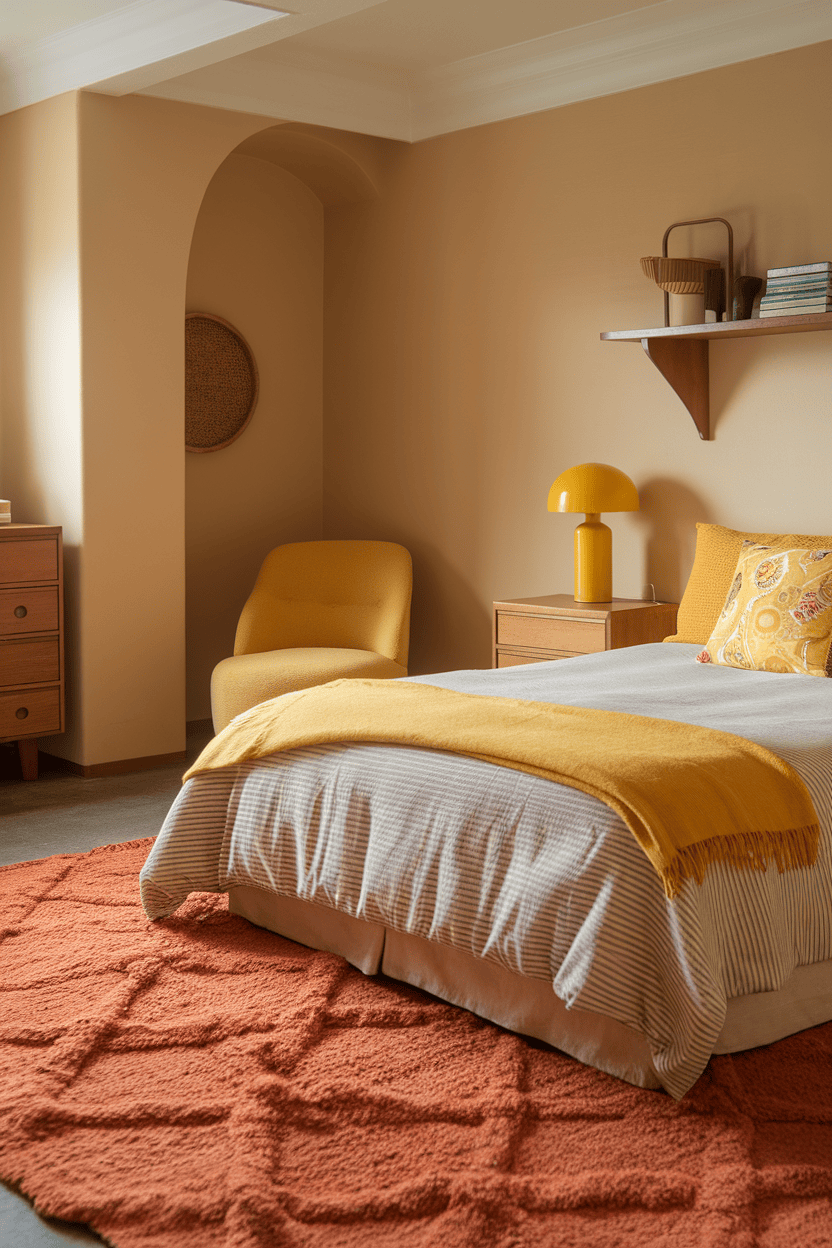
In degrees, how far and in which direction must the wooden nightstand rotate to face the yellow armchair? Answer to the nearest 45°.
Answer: approximately 90° to its right

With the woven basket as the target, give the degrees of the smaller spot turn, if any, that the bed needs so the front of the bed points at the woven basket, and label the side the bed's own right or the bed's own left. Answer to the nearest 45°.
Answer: approximately 135° to the bed's own right

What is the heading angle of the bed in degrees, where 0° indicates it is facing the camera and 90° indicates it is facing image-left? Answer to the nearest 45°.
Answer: approximately 45°

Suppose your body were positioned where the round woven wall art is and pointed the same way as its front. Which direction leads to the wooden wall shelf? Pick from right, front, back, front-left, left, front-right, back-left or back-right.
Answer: front-left

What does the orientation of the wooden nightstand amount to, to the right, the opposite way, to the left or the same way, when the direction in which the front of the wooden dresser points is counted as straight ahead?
to the right

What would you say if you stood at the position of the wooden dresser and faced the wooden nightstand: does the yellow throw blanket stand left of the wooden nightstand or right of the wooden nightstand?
right

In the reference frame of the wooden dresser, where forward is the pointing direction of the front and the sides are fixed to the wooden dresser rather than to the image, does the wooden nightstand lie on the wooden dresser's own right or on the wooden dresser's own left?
on the wooden dresser's own left

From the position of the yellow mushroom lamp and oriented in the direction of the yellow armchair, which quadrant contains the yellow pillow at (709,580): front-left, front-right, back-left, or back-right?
back-left

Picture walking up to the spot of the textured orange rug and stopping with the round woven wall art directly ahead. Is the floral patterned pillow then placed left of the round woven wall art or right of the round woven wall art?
right

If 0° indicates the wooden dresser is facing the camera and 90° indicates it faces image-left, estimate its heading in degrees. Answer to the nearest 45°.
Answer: approximately 0°
